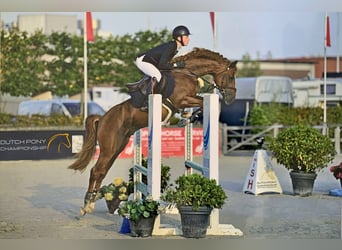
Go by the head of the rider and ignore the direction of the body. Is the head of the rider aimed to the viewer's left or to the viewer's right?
to the viewer's right

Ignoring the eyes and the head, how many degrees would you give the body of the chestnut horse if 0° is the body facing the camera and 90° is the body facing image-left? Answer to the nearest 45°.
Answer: approximately 270°

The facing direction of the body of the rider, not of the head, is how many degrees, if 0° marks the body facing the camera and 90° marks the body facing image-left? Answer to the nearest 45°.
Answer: approximately 270°
